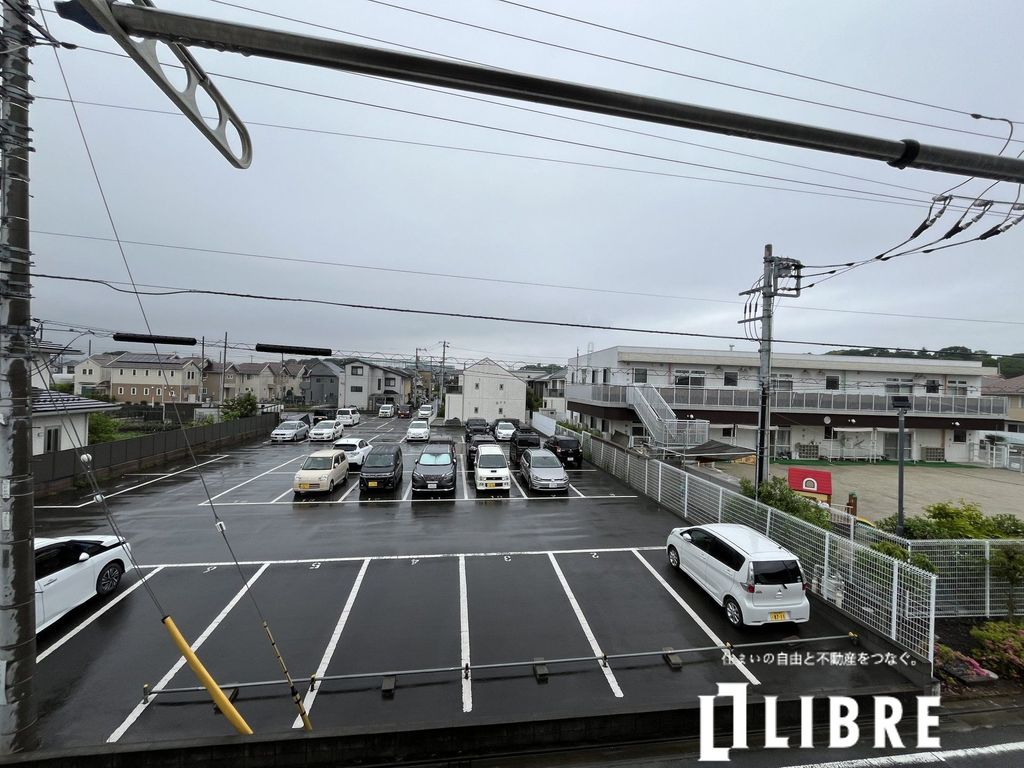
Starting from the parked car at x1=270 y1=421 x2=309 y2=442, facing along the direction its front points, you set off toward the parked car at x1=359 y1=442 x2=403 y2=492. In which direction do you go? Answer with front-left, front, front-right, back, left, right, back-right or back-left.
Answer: front-left

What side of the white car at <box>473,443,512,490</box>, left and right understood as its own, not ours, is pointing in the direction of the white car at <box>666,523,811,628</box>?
front

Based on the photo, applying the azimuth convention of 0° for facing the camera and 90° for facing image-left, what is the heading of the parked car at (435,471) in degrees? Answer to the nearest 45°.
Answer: approximately 0°

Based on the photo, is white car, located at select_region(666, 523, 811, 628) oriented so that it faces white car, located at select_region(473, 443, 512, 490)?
yes

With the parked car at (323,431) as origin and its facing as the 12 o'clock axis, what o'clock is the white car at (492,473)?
The white car is roughly at 10 o'clock from the parked car.

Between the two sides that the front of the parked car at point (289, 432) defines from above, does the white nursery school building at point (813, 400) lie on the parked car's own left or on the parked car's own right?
on the parked car's own left

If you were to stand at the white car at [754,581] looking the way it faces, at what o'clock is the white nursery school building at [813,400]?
The white nursery school building is roughly at 2 o'clock from the white car.

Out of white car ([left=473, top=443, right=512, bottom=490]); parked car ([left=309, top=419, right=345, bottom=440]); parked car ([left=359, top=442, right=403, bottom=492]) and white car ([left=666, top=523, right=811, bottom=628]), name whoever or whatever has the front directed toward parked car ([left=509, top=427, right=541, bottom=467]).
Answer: white car ([left=666, top=523, right=811, bottom=628])

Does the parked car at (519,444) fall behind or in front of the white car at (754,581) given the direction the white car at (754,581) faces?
in front

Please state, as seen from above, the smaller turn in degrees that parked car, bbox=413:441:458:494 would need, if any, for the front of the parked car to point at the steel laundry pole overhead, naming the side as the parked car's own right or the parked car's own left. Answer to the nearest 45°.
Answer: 0° — it already faces it

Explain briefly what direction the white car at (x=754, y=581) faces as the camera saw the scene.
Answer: facing away from the viewer and to the left of the viewer

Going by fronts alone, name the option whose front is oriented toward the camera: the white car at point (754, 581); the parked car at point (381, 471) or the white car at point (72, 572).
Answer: the parked car

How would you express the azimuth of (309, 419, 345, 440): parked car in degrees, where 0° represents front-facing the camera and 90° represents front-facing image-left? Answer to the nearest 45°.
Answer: approximately 45°
